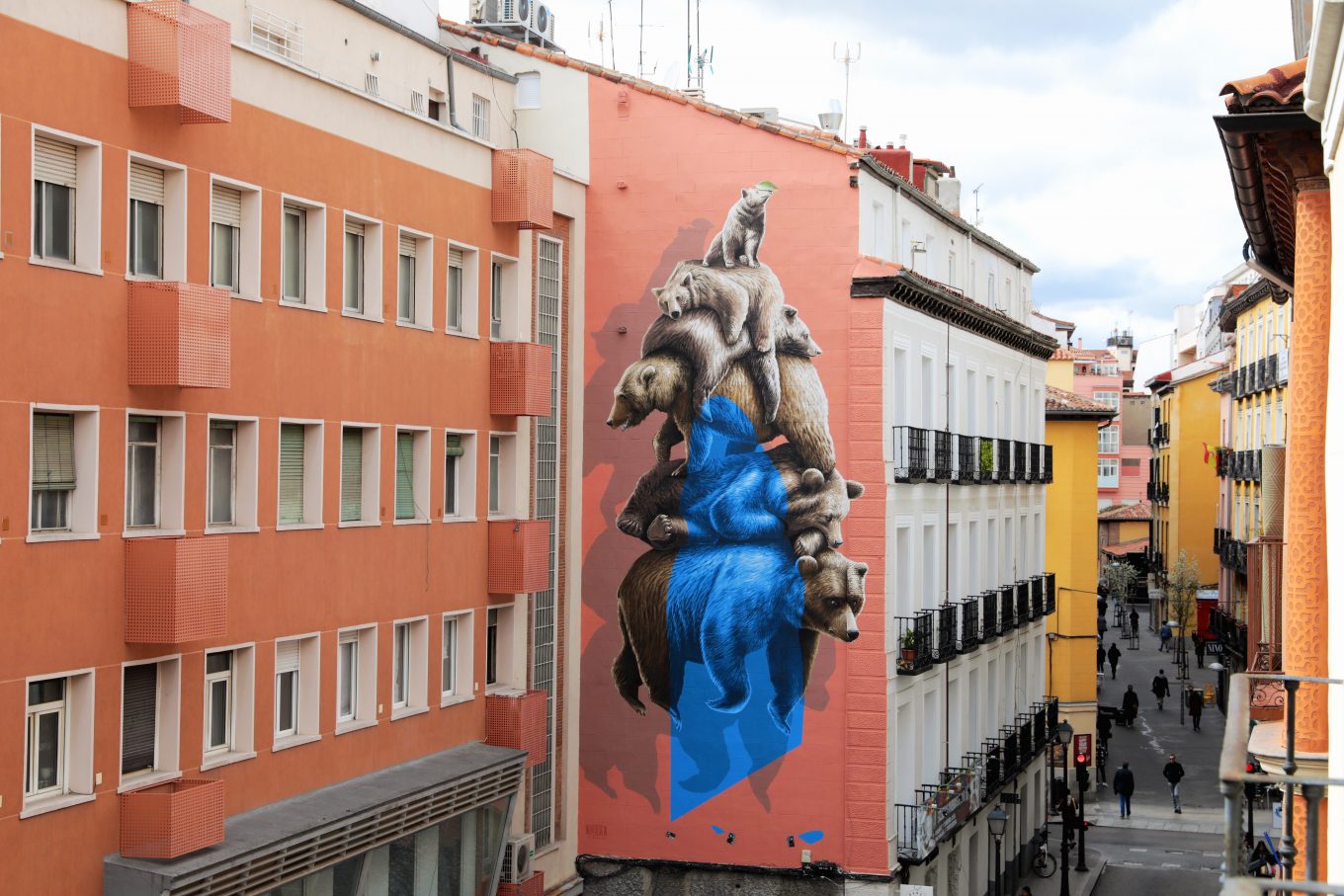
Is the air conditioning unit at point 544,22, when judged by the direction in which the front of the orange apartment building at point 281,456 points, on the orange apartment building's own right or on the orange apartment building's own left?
on the orange apartment building's own left

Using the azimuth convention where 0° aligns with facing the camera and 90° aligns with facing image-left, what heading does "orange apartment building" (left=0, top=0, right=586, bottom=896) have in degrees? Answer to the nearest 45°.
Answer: approximately 315°
